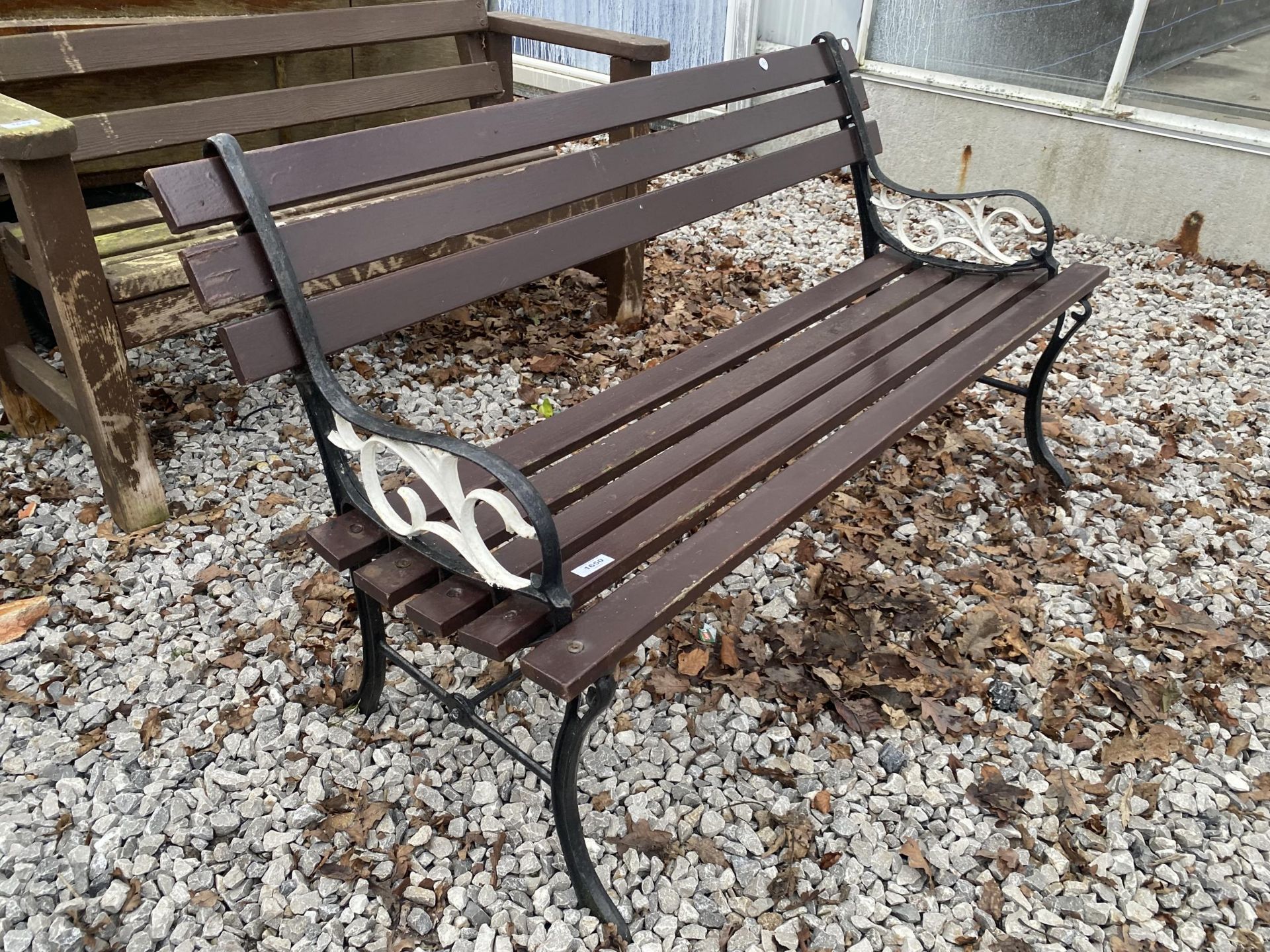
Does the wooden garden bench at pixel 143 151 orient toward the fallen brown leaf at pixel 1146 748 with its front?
yes

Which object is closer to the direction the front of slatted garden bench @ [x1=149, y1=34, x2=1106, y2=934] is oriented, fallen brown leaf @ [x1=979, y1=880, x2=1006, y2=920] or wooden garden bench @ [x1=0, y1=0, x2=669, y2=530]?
the fallen brown leaf

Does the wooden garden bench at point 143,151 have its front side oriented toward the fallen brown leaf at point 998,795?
yes

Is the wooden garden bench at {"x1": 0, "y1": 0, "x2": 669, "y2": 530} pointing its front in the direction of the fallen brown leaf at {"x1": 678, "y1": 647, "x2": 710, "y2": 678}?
yes

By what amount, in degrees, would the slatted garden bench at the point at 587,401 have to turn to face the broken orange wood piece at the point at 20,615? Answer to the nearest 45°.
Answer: approximately 135° to its right

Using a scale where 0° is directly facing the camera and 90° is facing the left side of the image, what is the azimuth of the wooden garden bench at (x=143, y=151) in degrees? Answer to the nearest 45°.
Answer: approximately 315°

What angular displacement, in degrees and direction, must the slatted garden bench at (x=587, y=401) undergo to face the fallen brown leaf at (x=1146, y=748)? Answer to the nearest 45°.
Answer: approximately 45° to its left

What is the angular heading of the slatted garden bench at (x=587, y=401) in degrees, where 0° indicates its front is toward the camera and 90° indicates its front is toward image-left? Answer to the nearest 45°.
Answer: approximately 315°
